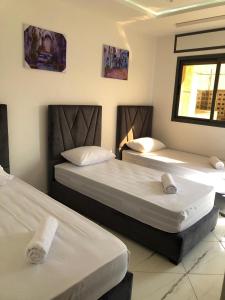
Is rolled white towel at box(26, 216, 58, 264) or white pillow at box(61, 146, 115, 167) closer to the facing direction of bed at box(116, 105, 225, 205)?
the rolled white towel

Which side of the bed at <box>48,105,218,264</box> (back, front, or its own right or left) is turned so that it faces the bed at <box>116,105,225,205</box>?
left

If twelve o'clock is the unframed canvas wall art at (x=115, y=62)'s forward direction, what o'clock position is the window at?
The window is roughly at 10 o'clock from the unframed canvas wall art.

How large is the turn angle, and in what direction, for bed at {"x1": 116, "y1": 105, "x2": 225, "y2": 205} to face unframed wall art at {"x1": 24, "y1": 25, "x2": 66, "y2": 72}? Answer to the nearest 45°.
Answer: approximately 90° to its right

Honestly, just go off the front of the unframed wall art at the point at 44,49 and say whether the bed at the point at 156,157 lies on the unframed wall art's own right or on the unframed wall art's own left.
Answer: on the unframed wall art's own left

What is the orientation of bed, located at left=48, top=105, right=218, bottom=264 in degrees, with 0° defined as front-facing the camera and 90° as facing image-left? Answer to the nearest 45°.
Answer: approximately 315°

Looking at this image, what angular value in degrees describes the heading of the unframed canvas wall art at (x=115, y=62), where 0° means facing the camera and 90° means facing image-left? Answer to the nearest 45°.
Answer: approximately 315°
